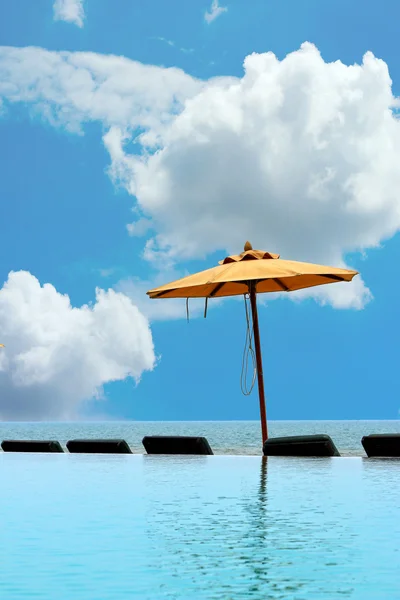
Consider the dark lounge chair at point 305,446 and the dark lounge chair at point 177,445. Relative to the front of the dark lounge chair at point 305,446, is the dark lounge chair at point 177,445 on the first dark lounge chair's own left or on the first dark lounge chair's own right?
on the first dark lounge chair's own left

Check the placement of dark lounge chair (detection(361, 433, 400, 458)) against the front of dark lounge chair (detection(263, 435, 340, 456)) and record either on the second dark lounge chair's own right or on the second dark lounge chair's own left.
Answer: on the second dark lounge chair's own right

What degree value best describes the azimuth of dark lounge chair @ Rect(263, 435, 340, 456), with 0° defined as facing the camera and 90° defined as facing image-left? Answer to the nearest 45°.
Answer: approximately 180°

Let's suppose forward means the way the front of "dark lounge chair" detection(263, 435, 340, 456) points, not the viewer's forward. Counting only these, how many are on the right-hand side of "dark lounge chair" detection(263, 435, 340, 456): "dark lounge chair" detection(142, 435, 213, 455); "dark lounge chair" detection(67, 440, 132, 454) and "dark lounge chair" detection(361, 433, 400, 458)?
1

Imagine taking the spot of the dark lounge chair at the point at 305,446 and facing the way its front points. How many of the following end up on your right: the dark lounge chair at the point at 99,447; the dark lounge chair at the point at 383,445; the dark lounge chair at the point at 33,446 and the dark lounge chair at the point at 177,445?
1

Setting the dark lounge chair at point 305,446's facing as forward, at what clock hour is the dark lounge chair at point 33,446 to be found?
the dark lounge chair at point 33,446 is roughly at 10 o'clock from the dark lounge chair at point 305,446.
